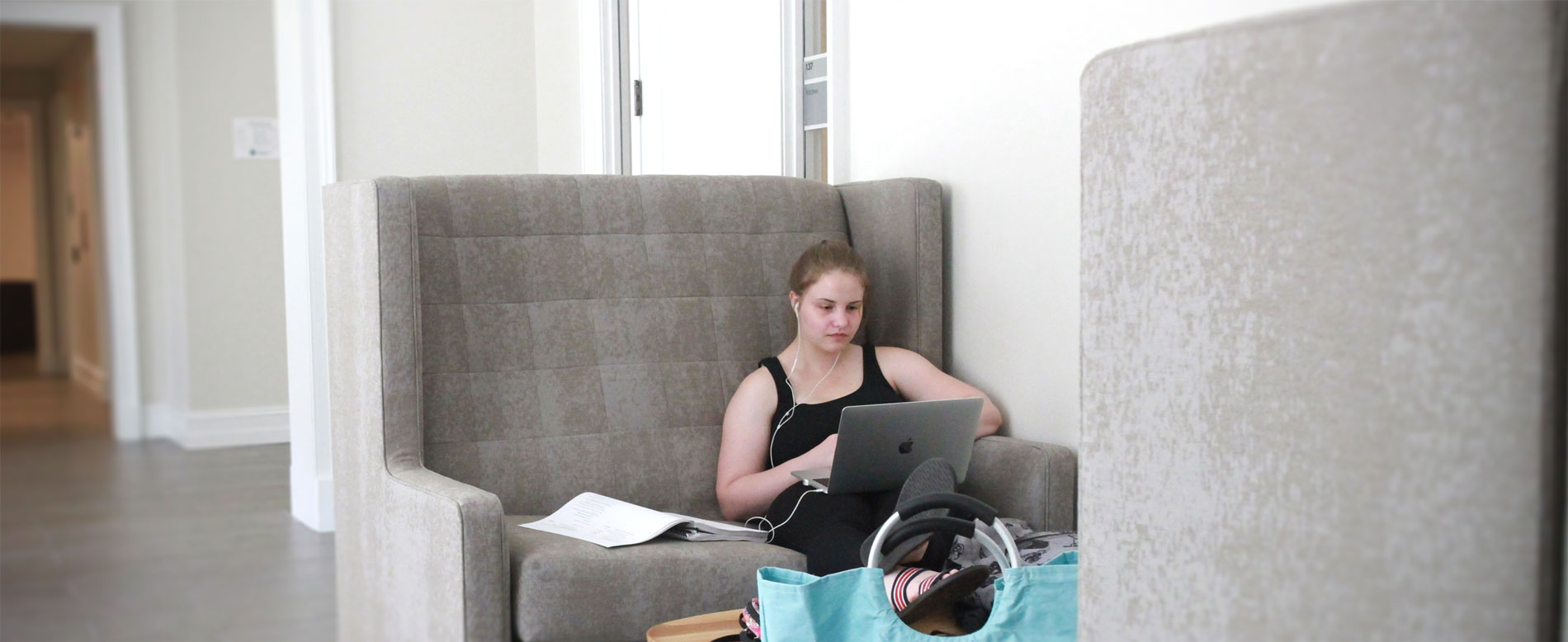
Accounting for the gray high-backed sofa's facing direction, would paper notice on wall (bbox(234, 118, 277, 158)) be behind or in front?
behind

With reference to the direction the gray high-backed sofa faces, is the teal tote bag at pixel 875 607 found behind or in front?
in front

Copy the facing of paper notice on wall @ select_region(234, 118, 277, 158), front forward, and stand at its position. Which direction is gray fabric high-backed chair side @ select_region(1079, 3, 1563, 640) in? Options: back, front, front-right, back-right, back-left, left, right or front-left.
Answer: front

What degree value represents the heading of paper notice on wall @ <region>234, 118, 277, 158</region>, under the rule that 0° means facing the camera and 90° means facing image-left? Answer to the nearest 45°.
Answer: approximately 0°

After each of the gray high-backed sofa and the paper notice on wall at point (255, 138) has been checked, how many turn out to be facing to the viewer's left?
0

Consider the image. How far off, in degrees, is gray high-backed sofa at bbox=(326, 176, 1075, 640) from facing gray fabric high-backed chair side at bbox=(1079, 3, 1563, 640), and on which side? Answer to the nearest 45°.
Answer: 0° — it already faces it

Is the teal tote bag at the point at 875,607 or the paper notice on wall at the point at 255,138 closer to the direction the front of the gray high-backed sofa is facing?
the teal tote bag
